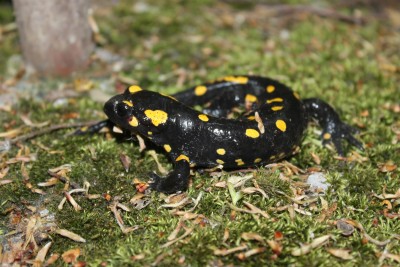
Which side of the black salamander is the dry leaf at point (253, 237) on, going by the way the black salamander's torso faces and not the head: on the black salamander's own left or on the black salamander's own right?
on the black salamander's own left

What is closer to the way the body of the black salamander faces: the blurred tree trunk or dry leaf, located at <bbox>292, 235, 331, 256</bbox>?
the blurred tree trunk

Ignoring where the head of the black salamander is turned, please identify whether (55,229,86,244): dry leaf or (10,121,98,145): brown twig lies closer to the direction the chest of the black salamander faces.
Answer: the brown twig

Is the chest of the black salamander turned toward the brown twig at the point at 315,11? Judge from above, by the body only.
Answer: no

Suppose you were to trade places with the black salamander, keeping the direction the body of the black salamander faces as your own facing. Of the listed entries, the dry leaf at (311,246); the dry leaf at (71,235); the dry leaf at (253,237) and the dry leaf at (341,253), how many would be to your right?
0

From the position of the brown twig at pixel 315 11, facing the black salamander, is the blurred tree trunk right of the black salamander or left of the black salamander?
right

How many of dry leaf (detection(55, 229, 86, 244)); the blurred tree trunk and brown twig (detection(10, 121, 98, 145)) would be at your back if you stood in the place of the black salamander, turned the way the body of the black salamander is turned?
0

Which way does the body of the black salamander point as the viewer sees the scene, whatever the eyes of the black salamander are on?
to the viewer's left

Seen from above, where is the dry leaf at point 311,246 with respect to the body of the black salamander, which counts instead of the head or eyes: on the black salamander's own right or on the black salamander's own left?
on the black salamander's own left

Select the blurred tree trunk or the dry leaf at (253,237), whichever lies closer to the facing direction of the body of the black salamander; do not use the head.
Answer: the blurred tree trunk

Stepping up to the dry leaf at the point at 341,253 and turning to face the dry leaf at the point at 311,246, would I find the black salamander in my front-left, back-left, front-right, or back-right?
front-right

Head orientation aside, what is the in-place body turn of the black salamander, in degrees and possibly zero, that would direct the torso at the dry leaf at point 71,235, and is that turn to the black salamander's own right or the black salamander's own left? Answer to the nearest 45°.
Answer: approximately 45° to the black salamander's own left

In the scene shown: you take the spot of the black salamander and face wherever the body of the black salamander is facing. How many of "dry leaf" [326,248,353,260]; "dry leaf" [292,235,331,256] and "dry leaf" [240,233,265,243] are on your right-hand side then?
0

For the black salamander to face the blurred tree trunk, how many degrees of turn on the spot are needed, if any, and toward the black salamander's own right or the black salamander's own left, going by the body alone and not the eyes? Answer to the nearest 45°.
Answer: approximately 45° to the black salamander's own right

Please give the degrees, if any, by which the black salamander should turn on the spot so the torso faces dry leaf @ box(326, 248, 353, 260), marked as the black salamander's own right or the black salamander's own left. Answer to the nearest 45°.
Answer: approximately 135° to the black salamander's own left

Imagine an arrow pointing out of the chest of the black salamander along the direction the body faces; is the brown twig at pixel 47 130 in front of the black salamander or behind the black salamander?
in front
